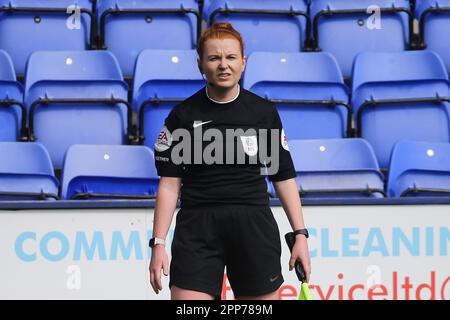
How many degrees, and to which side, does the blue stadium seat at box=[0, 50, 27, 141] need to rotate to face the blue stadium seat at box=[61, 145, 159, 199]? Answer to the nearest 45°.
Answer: approximately 45° to its left

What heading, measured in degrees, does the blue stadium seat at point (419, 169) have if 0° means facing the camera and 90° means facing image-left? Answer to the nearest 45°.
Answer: approximately 0°

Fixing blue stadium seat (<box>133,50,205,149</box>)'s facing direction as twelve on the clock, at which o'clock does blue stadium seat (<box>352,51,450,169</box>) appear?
blue stadium seat (<box>352,51,450,169</box>) is roughly at 9 o'clock from blue stadium seat (<box>133,50,205,149</box>).

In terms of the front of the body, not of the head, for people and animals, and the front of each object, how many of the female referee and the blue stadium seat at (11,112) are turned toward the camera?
2

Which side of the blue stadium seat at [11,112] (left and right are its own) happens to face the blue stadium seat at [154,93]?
left

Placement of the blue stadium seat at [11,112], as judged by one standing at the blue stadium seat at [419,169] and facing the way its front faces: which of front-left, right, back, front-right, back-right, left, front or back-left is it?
right

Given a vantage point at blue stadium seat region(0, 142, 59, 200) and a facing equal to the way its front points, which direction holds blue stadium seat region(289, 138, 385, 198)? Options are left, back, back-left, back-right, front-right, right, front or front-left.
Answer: left
